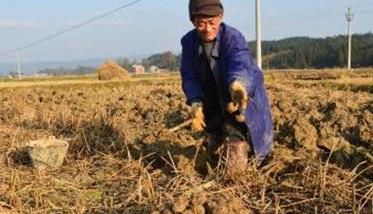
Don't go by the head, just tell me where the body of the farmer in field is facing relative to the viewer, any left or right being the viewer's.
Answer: facing the viewer

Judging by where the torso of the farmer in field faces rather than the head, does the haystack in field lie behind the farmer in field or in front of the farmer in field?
behind
